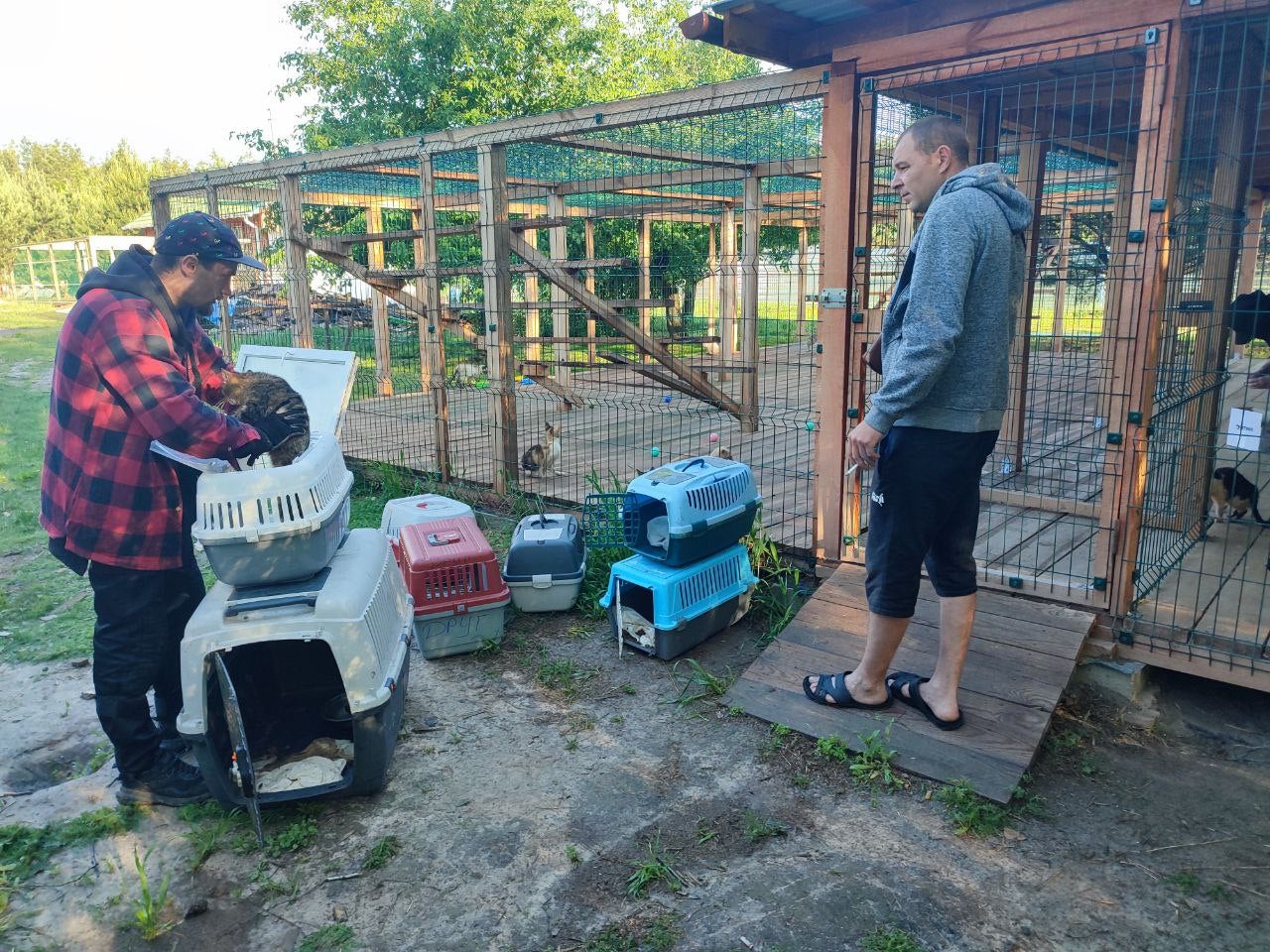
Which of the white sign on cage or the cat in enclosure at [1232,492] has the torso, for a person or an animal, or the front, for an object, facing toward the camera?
the white sign on cage

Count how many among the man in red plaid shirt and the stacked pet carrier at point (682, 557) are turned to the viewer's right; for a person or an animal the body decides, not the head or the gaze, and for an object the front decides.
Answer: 1

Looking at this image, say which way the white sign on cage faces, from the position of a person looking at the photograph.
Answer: facing the viewer

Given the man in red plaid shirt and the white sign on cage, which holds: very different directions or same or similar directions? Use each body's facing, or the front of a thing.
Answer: very different directions

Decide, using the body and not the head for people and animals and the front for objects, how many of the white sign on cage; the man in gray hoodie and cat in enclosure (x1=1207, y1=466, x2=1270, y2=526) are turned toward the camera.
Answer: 1

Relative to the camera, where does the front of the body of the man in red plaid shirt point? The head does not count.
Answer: to the viewer's right

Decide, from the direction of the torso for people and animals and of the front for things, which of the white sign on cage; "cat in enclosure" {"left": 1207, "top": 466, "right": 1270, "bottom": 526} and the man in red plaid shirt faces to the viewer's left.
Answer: the cat in enclosure

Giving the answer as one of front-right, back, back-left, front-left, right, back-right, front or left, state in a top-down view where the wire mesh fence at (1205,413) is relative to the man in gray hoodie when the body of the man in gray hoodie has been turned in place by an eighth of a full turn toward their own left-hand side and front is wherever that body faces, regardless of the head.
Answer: back

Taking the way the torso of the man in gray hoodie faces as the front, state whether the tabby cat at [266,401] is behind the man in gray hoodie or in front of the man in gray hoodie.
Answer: in front

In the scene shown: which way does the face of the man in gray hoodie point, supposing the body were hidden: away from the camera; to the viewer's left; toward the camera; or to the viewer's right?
to the viewer's left

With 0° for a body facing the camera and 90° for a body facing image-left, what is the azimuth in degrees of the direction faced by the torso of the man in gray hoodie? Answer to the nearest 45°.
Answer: approximately 90°

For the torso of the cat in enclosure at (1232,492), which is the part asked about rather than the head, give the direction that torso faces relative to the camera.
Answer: to the viewer's left

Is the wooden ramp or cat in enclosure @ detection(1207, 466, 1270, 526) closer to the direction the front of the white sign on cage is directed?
the wooden ramp

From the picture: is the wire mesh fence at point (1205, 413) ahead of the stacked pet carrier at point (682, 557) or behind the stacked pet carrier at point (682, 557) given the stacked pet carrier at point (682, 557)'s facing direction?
behind

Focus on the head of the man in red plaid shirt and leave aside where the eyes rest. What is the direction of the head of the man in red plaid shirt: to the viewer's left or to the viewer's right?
to the viewer's right
